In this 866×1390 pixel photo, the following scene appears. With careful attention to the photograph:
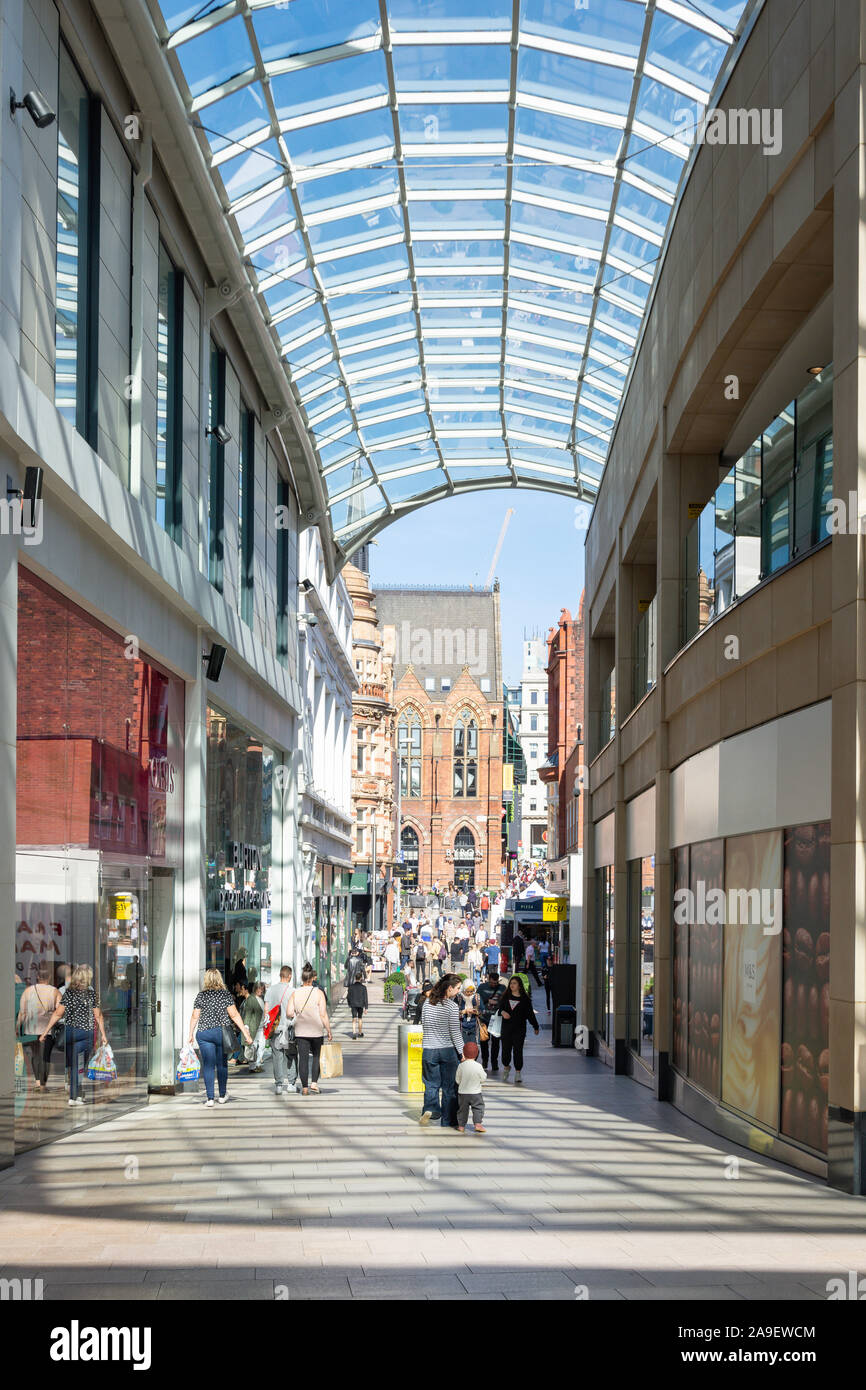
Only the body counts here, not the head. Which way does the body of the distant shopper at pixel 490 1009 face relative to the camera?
toward the camera

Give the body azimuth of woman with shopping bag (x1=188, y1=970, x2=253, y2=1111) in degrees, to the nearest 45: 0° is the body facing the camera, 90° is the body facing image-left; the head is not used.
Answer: approximately 180°

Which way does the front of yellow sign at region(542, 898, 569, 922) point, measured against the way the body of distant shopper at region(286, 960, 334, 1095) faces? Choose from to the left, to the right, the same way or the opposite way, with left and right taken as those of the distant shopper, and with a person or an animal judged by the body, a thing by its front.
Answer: the opposite way

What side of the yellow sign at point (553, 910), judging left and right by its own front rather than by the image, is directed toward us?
front

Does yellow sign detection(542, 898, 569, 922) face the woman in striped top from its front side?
yes

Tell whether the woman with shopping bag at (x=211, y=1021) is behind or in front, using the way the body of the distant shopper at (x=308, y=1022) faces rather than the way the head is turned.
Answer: behind

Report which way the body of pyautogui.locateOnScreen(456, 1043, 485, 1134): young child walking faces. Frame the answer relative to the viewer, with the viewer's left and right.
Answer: facing away from the viewer

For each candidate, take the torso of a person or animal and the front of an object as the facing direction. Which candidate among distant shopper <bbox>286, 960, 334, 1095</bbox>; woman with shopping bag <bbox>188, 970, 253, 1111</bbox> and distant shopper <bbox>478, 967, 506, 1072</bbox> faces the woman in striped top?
distant shopper <bbox>478, 967, 506, 1072</bbox>

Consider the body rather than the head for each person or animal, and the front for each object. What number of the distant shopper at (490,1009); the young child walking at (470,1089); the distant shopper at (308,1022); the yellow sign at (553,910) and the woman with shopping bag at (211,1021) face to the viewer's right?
0

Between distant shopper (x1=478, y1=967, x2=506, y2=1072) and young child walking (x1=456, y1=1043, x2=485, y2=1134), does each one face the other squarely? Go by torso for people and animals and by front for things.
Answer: yes

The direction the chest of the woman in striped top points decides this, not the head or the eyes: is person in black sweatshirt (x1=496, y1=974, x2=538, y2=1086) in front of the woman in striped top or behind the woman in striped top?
in front

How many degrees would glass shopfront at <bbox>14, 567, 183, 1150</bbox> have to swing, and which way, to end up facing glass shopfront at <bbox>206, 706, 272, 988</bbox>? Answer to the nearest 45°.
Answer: approximately 90° to its left

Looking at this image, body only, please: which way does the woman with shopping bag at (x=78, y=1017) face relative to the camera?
away from the camera

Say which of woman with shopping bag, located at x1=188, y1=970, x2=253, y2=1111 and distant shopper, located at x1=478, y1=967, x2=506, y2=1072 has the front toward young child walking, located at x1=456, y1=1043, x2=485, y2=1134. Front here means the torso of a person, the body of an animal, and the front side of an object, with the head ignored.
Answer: the distant shopper

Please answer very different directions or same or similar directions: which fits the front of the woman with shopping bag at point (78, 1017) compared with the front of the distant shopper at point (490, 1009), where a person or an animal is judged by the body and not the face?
very different directions
